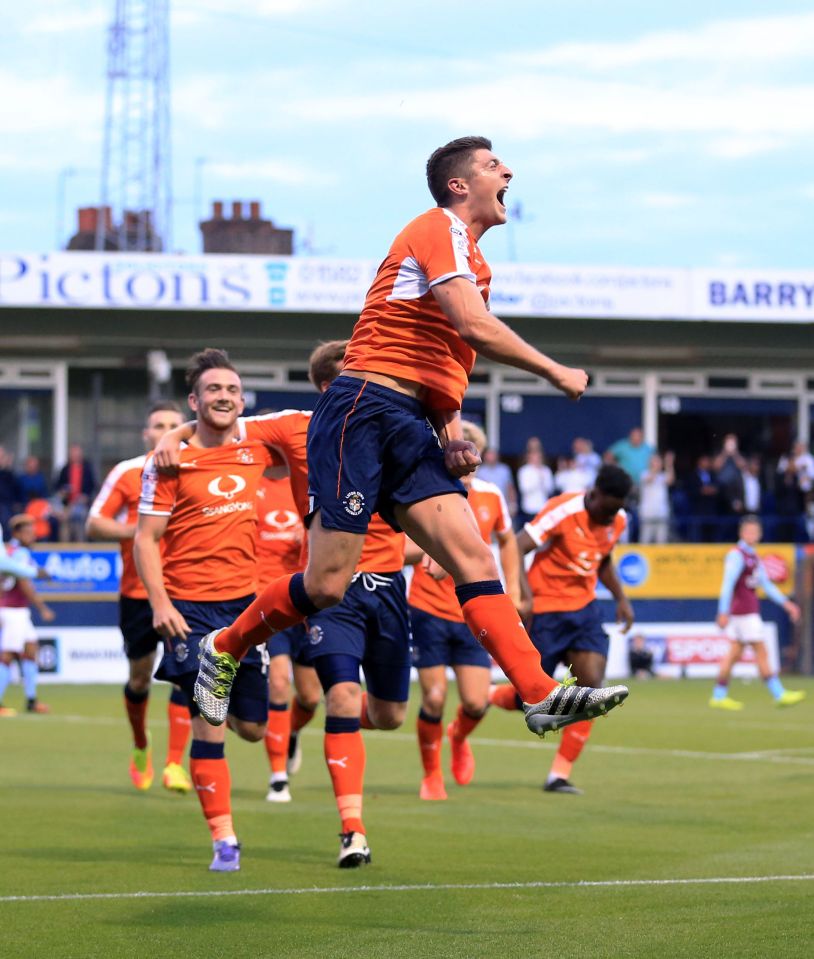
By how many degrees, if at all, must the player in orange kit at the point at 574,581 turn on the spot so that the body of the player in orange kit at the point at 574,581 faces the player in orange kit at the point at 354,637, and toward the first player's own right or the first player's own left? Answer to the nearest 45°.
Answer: approximately 45° to the first player's own right

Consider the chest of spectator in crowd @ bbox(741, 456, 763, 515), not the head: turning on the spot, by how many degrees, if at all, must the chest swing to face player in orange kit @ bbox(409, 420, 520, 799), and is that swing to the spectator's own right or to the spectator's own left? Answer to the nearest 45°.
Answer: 0° — they already face them

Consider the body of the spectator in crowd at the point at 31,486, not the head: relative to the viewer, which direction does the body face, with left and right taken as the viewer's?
facing the viewer

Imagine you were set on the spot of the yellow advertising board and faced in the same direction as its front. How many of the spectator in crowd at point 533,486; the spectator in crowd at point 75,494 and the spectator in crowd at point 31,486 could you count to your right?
3

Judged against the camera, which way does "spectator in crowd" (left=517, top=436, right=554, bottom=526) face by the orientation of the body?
toward the camera

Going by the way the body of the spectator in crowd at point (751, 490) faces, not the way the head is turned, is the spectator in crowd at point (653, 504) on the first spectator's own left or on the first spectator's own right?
on the first spectator's own right

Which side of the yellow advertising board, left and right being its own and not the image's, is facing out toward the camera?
front

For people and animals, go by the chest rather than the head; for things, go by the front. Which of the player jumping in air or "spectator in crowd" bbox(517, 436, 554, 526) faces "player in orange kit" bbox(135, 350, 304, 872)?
the spectator in crowd

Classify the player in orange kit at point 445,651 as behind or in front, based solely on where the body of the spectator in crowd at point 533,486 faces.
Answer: in front

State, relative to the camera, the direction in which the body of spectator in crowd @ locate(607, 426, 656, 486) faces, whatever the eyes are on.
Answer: toward the camera

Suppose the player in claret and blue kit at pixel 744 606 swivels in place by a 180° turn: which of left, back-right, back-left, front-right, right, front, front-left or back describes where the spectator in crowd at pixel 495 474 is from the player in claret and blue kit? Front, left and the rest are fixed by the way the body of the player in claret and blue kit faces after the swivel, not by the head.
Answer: front

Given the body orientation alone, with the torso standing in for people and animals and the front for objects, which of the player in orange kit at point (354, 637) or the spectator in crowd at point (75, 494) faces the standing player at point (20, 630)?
the spectator in crowd
